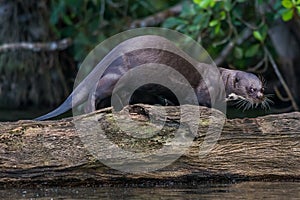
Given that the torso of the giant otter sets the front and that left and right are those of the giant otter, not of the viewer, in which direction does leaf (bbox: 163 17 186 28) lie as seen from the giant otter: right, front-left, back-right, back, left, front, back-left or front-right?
left

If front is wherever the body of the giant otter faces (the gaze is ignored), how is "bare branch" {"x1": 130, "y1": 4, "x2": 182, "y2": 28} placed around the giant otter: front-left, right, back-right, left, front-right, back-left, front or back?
left

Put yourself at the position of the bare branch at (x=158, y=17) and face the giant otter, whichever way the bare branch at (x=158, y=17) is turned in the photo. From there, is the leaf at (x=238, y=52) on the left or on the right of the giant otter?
left

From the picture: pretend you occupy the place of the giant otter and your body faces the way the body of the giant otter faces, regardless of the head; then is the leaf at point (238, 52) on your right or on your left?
on your left

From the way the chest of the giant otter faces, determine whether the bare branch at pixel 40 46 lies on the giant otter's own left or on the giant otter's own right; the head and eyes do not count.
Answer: on the giant otter's own left

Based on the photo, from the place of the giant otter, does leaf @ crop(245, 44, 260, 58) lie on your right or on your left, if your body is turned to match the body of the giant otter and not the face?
on your left

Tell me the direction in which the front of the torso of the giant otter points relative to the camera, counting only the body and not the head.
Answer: to the viewer's right
